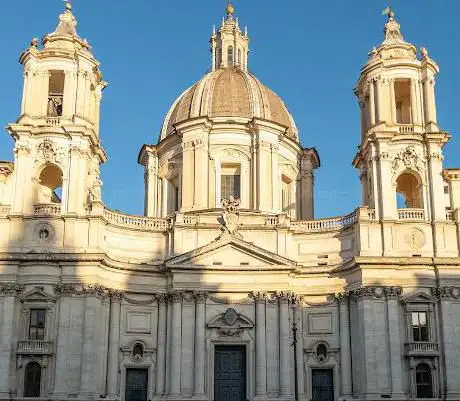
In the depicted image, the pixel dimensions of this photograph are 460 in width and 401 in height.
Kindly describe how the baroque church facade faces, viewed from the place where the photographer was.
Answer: facing the viewer
